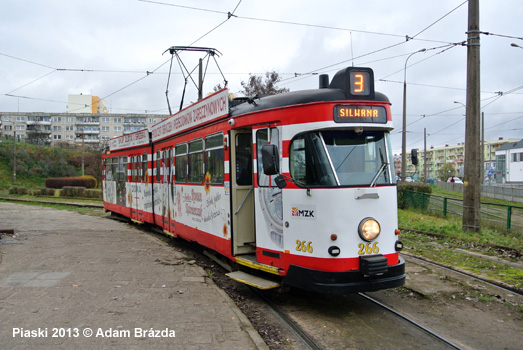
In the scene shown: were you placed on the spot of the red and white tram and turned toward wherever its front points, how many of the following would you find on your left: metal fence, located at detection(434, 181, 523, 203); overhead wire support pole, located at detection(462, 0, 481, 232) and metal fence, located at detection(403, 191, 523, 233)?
3

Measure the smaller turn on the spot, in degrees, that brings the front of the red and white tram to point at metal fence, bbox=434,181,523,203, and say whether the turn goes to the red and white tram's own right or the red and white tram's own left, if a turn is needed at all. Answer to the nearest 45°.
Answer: approximately 90° to the red and white tram's own left

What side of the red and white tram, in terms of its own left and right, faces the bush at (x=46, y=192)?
back

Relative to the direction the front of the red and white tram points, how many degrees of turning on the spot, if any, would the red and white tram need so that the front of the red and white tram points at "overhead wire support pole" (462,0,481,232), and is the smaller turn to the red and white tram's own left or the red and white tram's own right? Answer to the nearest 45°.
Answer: approximately 90° to the red and white tram's own left

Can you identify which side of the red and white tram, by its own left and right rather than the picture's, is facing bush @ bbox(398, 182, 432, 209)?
left

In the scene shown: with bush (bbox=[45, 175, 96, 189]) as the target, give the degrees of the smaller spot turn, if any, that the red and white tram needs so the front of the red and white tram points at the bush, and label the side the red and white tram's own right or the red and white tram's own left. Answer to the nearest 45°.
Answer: approximately 180°

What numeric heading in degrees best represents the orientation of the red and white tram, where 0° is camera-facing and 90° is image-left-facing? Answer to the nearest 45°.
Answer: approximately 315°

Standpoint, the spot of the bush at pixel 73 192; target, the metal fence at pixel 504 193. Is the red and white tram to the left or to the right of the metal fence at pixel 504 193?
right

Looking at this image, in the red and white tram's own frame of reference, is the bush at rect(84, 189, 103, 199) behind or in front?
behind
